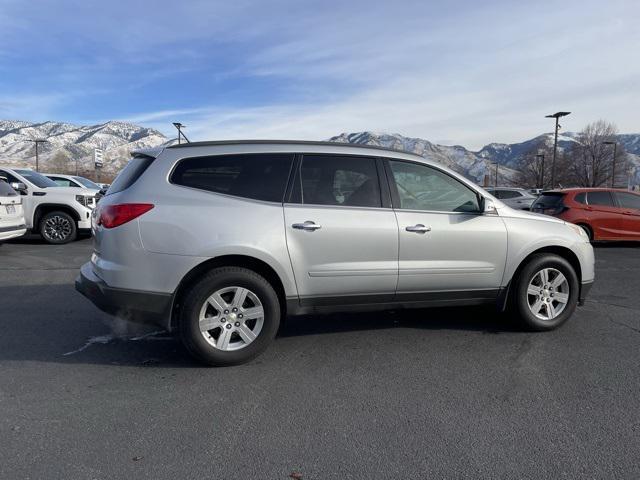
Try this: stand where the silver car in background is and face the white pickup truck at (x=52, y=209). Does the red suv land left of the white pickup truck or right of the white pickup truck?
left

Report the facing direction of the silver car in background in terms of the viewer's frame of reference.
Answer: facing to the left of the viewer

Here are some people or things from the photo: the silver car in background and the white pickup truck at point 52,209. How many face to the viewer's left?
1

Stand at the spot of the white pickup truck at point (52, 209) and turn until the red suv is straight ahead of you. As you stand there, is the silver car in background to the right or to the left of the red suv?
left

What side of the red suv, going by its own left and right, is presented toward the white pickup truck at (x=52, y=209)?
back

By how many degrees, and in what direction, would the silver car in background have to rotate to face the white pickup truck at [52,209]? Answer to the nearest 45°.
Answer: approximately 45° to its left

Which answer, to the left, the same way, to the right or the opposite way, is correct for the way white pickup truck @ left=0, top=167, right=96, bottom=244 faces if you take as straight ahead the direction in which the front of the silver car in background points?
the opposite way

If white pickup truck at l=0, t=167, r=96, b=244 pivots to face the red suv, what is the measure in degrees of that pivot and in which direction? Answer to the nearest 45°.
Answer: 0° — it already faces it

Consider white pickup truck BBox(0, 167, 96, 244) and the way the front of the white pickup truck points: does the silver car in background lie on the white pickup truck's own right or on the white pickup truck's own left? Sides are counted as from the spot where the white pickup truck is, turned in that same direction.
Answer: on the white pickup truck's own left

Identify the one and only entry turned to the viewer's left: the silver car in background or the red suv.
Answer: the silver car in background

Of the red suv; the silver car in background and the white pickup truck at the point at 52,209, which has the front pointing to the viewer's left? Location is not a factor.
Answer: the silver car in background

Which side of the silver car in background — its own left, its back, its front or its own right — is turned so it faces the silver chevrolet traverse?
left

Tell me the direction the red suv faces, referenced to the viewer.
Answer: facing away from the viewer and to the right of the viewer

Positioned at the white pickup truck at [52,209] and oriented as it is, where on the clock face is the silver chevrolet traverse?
The silver chevrolet traverse is roughly at 1 o'clock from the white pickup truck.

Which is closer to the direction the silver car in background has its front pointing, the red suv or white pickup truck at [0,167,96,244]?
the white pickup truck
